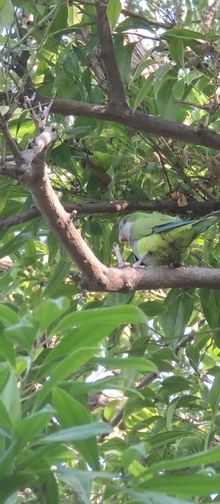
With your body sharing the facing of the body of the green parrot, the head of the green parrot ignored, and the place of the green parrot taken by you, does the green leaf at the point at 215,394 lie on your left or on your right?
on your left

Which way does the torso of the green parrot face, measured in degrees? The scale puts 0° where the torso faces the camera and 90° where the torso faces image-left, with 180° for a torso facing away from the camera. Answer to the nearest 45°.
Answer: approximately 90°
